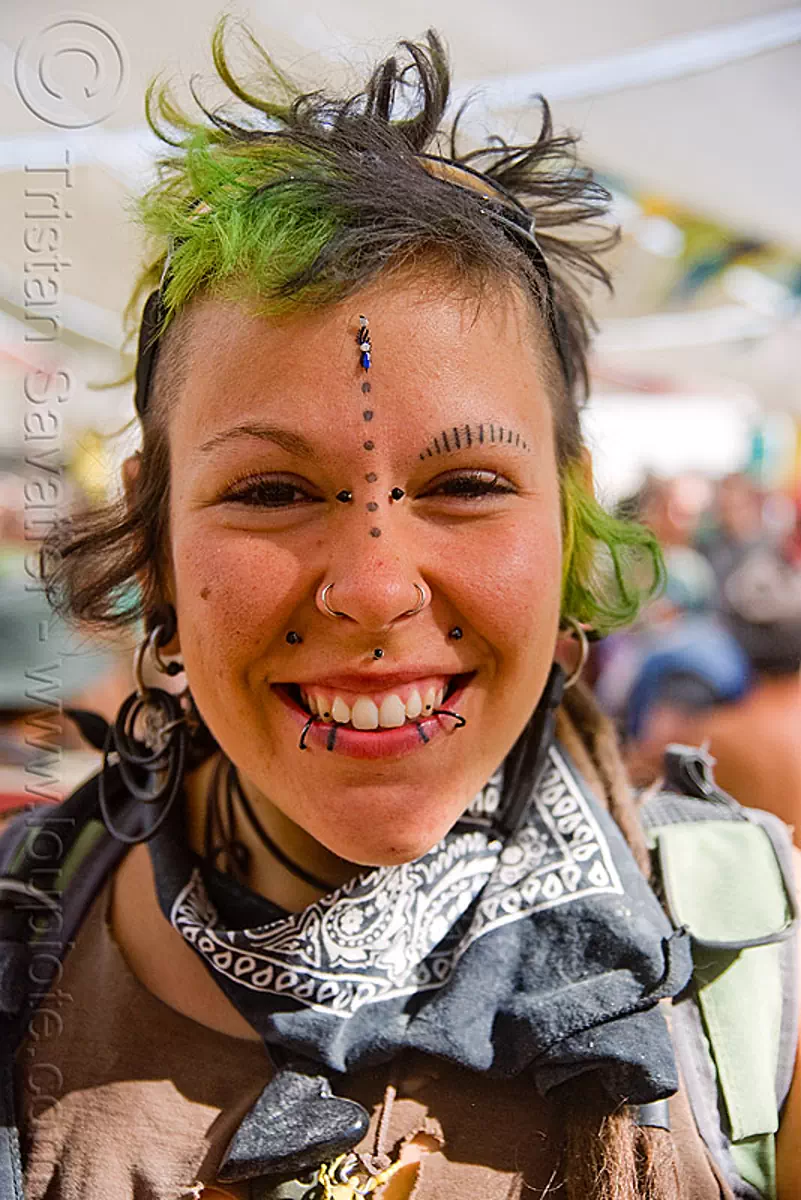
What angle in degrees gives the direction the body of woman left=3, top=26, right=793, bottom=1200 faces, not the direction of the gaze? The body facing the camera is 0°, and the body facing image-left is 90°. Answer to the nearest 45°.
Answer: approximately 0°
